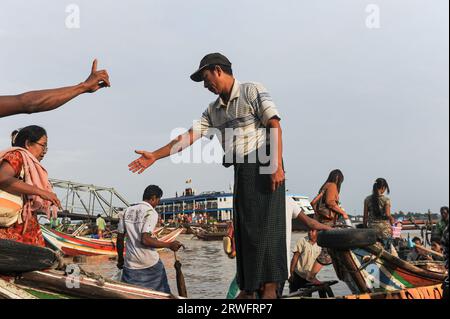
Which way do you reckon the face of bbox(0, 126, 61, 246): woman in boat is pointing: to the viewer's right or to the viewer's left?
to the viewer's right

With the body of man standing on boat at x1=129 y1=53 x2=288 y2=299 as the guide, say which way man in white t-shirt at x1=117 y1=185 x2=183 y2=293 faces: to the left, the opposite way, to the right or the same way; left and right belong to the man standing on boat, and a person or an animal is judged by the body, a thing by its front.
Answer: the opposite way

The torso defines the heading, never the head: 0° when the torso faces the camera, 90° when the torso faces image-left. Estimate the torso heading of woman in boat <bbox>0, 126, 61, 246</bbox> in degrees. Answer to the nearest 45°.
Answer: approximately 270°

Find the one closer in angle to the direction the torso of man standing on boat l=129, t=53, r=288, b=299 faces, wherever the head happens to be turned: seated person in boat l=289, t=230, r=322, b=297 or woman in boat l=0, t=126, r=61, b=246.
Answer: the woman in boat

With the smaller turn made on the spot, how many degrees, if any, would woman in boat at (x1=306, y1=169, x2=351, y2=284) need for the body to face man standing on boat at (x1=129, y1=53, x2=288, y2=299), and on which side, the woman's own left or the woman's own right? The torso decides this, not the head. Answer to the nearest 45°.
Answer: approximately 90° to the woman's own right
